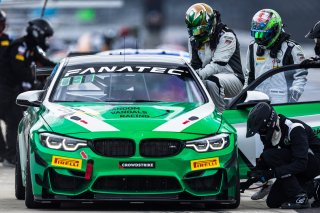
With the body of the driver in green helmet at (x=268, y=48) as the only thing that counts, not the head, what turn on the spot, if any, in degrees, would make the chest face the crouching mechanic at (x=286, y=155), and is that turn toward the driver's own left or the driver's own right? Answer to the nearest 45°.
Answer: approximately 45° to the driver's own left

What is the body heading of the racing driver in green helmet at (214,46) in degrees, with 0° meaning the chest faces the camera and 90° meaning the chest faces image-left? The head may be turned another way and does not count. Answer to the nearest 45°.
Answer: approximately 45°

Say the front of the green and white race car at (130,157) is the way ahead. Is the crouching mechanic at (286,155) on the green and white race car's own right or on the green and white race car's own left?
on the green and white race car's own left

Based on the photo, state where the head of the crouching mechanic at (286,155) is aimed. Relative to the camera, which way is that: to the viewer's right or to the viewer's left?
to the viewer's left

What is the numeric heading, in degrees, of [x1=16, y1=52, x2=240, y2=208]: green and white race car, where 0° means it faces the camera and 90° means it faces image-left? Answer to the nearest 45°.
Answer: approximately 0°

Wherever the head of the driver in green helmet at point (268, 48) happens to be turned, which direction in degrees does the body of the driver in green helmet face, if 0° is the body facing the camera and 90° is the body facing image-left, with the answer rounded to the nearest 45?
approximately 45°
